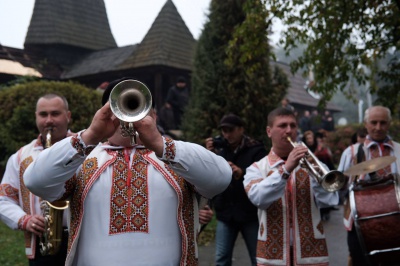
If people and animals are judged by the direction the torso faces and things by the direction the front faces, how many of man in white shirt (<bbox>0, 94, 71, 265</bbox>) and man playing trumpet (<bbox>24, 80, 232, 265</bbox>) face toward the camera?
2

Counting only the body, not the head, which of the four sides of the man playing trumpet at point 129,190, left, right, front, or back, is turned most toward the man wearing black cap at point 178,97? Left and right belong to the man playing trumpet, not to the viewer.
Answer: back

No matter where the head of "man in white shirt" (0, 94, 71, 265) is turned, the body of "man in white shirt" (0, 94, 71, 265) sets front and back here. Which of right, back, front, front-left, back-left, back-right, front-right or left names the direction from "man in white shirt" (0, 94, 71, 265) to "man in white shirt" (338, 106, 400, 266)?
left

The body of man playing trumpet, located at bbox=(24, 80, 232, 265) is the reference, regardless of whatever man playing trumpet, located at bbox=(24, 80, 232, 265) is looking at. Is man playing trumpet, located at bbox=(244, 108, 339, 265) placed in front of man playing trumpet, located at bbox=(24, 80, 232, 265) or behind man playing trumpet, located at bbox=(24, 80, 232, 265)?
behind

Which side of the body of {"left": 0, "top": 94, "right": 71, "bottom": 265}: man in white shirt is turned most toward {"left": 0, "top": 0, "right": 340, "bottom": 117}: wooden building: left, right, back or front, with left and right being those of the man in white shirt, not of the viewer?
back

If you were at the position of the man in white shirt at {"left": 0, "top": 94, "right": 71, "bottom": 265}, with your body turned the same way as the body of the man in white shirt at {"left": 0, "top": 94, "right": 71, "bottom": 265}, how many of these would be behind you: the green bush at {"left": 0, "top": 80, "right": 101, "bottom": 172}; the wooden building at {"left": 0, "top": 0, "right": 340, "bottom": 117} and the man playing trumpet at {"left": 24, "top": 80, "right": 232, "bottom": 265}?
2
